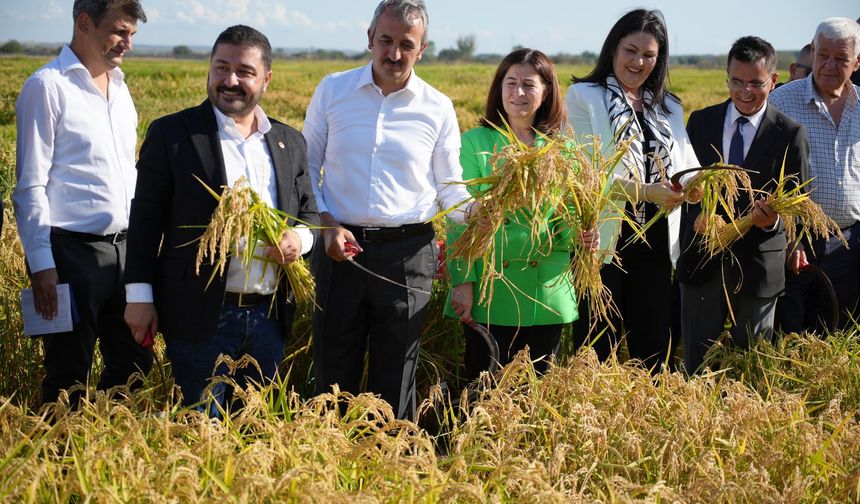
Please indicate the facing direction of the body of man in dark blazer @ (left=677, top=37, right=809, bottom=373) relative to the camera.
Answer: toward the camera

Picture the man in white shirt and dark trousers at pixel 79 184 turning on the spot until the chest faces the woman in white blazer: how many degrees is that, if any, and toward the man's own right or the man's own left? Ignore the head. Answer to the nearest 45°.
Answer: approximately 45° to the man's own left

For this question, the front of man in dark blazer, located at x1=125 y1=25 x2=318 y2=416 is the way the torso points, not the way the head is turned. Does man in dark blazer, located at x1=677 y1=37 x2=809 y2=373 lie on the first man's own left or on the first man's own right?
on the first man's own left

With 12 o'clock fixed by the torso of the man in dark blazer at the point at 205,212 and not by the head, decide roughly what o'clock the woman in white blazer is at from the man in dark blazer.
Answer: The woman in white blazer is roughly at 10 o'clock from the man in dark blazer.

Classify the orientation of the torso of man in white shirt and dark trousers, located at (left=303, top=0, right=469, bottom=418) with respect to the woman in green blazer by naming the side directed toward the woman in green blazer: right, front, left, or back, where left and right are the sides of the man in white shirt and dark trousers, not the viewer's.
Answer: left

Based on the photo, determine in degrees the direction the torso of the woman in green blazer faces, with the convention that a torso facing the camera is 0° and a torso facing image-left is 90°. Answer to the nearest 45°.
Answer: approximately 0°

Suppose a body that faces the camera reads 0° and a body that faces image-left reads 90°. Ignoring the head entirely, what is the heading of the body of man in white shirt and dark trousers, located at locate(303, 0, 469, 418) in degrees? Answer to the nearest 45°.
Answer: approximately 0°

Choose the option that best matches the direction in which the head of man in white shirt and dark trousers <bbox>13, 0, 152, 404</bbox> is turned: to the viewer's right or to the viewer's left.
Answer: to the viewer's right

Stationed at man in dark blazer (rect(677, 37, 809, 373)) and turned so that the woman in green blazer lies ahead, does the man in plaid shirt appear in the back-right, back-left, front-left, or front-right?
back-right

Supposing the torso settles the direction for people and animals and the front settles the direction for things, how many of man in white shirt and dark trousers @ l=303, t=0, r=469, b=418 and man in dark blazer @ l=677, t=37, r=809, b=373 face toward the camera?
2

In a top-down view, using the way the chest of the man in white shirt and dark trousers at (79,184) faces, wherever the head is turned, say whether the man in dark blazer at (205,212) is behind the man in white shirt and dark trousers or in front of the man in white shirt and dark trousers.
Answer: in front

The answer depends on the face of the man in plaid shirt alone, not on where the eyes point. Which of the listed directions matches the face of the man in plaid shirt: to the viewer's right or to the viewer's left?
to the viewer's left
